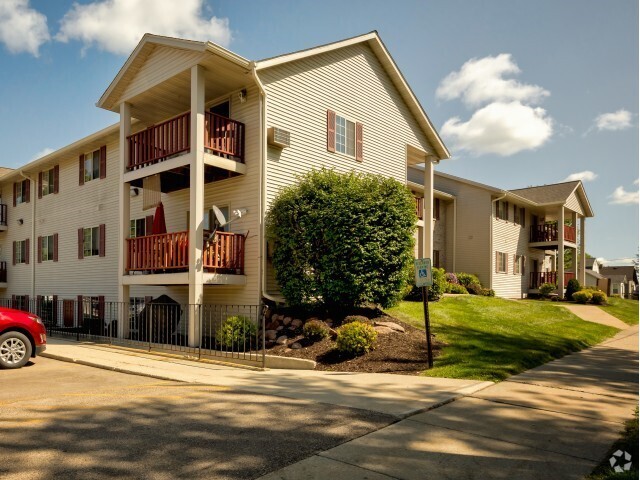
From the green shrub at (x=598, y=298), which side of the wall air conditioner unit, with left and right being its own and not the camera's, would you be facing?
left

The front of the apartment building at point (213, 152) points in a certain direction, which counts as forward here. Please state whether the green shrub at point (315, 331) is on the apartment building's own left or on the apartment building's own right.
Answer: on the apartment building's own left

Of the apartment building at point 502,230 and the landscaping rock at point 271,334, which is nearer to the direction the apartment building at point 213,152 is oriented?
the landscaping rock

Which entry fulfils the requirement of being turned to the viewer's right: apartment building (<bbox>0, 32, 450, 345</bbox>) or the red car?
the red car

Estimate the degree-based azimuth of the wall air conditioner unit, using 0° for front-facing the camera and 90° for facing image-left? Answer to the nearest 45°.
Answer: approximately 315°

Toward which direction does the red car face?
to the viewer's right

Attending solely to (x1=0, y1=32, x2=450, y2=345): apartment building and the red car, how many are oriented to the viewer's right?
1
